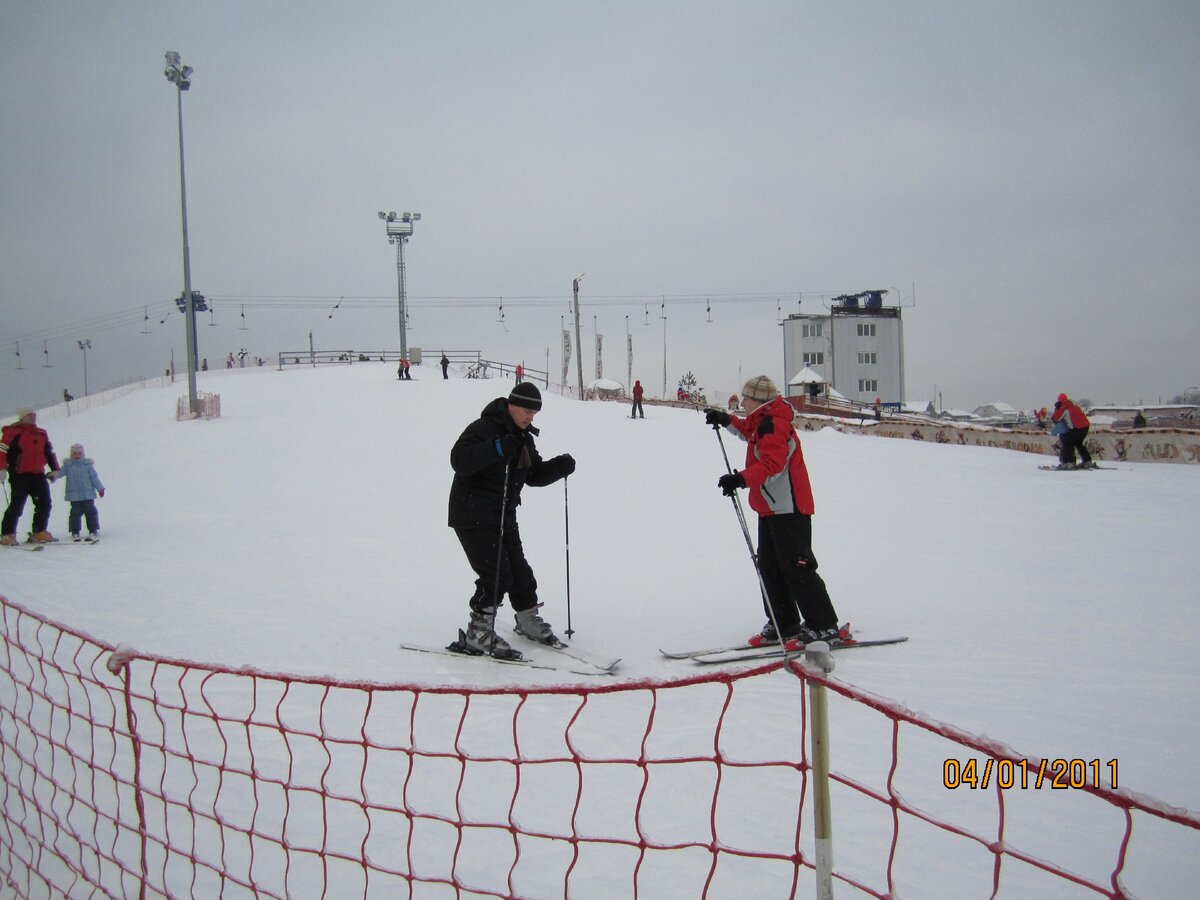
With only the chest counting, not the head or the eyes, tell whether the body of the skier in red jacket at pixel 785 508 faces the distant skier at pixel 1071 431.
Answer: no

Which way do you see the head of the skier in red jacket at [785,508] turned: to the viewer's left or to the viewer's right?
to the viewer's left

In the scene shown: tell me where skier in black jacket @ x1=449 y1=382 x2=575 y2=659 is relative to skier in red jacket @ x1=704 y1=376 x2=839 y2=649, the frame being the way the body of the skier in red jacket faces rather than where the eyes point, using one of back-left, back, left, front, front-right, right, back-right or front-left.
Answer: front

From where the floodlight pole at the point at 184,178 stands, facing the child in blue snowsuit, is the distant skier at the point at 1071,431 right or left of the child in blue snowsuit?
left

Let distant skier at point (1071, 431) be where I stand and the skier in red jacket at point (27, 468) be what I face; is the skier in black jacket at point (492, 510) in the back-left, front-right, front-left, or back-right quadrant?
front-left

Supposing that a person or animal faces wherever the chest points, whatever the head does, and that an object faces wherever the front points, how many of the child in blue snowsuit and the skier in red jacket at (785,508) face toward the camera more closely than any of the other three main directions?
1

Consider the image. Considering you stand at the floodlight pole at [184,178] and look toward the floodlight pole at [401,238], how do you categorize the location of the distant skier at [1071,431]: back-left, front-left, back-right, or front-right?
back-right

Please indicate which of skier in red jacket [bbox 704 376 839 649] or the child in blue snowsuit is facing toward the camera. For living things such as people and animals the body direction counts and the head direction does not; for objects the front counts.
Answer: the child in blue snowsuit

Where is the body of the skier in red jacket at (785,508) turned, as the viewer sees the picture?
to the viewer's left

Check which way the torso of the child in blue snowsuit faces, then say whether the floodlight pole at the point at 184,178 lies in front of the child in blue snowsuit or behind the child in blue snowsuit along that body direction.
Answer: behind

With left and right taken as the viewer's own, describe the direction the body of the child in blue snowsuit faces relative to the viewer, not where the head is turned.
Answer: facing the viewer

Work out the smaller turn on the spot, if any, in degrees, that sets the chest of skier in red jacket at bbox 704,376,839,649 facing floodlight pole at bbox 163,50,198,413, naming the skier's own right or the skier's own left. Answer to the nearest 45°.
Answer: approximately 45° to the skier's own right

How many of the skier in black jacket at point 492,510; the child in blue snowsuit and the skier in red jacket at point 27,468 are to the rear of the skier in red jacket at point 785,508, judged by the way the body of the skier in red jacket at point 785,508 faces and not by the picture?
0
